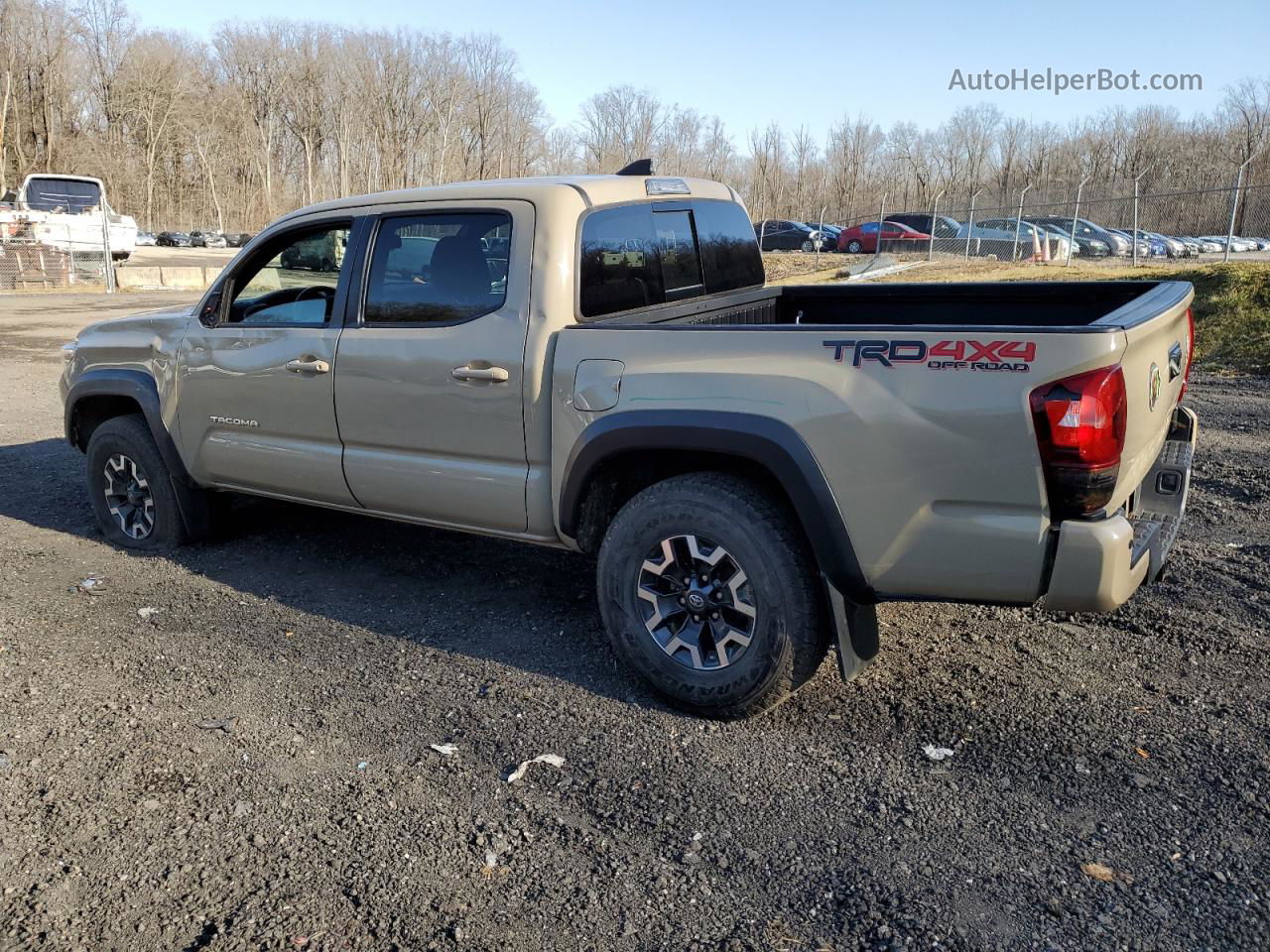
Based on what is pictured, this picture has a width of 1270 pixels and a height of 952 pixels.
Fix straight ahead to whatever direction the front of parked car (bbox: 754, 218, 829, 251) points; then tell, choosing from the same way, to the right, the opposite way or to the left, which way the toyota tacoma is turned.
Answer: the opposite way

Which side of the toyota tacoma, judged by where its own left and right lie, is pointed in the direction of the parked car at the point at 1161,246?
right

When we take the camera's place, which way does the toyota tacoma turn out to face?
facing away from the viewer and to the left of the viewer
